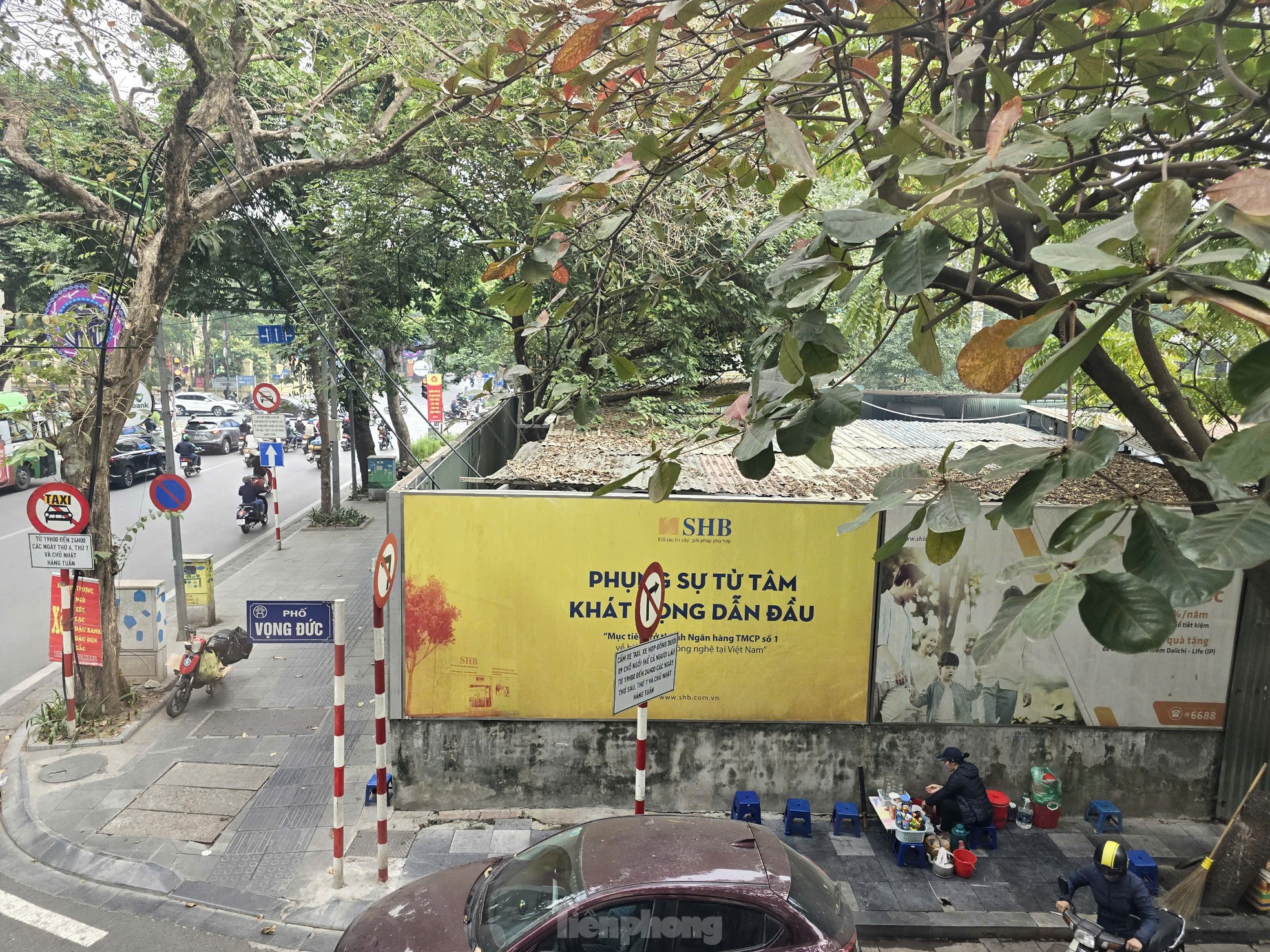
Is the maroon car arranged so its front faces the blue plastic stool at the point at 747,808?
no

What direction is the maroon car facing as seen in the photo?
to the viewer's left

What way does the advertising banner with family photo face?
toward the camera

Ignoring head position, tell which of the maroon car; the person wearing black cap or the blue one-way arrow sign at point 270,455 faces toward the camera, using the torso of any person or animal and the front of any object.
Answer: the blue one-way arrow sign

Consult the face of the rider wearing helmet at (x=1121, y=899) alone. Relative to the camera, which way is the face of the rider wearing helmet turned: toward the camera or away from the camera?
toward the camera

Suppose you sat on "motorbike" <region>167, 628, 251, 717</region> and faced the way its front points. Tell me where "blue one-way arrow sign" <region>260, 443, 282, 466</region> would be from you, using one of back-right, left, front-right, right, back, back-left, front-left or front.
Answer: back-right

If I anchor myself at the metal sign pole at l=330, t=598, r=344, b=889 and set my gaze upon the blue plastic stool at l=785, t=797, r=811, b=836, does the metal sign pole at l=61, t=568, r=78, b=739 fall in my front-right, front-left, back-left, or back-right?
back-left

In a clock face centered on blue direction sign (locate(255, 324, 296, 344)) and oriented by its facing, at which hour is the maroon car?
The maroon car is roughly at 12 o'clock from the blue direction sign.

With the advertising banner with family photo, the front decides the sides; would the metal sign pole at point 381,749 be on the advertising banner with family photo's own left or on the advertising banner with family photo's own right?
on the advertising banner with family photo's own right

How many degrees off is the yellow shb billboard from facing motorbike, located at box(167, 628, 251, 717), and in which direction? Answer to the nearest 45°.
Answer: approximately 135° to its right

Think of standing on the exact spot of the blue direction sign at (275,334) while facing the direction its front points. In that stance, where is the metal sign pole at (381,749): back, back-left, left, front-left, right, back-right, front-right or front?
front

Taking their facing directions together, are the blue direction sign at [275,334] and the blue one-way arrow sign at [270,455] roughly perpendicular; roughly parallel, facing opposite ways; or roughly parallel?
roughly parallel

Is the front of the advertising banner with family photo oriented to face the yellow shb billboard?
no

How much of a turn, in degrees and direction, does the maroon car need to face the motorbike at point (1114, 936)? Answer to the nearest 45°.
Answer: approximately 180°

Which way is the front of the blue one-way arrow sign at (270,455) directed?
toward the camera

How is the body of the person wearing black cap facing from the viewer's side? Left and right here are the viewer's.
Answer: facing to the left of the viewer

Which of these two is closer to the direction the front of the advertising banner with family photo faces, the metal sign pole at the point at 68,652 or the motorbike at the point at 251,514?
the metal sign pole

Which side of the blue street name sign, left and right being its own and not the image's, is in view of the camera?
front

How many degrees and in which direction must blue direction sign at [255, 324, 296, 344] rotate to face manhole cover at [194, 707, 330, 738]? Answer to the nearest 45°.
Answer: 0° — it already faces it

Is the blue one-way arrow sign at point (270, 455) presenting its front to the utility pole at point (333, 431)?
no
